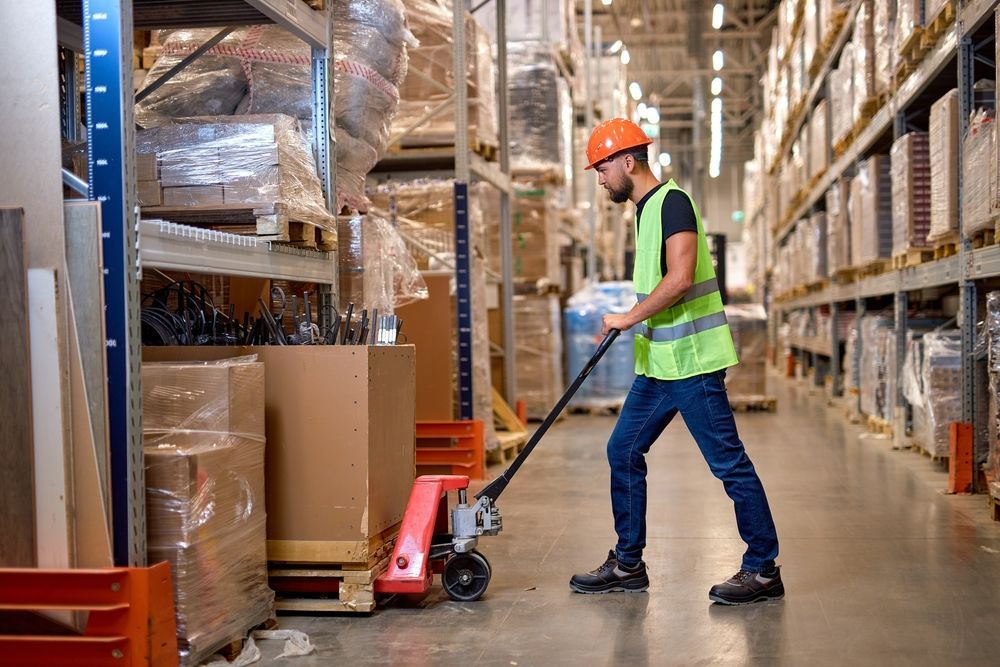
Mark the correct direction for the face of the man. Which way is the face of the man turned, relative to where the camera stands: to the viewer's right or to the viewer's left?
to the viewer's left

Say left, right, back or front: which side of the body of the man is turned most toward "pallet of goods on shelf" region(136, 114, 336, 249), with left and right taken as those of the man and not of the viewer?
front

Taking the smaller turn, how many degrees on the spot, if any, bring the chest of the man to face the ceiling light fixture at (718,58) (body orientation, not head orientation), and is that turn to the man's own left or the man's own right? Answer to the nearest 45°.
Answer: approximately 90° to the man's own right

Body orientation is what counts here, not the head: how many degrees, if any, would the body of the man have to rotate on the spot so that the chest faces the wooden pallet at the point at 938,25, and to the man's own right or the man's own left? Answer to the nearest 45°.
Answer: approximately 135° to the man's own right

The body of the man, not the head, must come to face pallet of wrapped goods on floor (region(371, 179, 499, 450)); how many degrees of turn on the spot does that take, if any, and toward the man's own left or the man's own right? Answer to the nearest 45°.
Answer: approximately 45° to the man's own right

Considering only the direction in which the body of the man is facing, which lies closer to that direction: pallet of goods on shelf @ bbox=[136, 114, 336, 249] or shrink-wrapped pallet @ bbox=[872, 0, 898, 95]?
the pallet of goods on shelf

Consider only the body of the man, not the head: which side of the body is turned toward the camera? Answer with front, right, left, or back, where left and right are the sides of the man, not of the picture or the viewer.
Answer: left

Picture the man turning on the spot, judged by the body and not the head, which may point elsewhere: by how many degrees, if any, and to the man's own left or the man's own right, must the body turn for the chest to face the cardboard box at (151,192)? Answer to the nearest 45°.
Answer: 0° — they already face it

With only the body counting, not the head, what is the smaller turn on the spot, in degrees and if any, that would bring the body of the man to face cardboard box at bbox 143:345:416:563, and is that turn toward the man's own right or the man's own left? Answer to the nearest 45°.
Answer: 0° — they already face it
